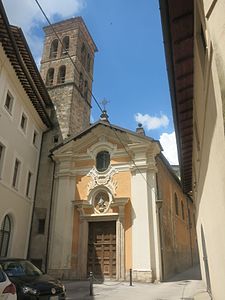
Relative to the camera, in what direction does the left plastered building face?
facing to the right of the viewer
